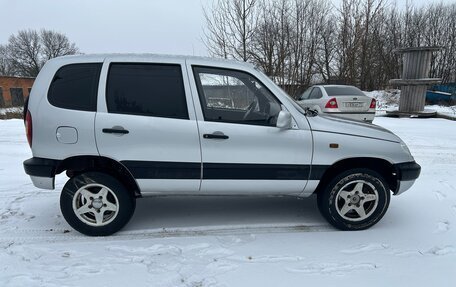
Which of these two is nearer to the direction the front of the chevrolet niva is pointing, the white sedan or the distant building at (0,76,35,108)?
the white sedan

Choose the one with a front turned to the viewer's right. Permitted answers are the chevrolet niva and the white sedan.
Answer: the chevrolet niva

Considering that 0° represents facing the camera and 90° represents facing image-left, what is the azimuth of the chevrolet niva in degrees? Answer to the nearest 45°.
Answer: approximately 270°

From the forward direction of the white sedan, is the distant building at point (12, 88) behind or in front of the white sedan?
in front

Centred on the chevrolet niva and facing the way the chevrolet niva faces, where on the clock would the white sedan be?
The white sedan is roughly at 10 o'clock from the chevrolet niva.

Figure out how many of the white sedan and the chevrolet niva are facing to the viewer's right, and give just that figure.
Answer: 1

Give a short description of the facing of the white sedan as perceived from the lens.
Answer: facing away from the viewer and to the left of the viewer

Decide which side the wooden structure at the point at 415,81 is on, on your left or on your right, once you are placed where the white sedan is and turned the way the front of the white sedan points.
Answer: on your right

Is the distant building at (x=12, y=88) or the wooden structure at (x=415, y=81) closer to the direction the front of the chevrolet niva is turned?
the wooden structure

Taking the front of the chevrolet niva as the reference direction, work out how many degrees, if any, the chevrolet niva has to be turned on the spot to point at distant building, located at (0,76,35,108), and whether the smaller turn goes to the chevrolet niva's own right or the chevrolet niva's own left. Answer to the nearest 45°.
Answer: approximately 135° to the chevrolet niva's own left

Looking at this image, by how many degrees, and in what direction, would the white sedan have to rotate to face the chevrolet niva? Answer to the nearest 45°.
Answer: approximately 135° to its left
